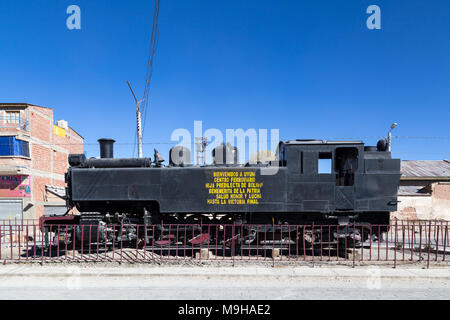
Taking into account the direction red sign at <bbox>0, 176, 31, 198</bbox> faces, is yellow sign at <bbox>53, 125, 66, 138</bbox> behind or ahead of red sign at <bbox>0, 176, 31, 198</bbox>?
behind

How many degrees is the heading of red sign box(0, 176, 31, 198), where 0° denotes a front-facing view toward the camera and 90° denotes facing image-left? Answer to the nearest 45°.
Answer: approximately 0°

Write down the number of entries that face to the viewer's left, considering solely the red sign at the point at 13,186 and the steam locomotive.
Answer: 1

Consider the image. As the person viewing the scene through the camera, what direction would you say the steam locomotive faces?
facing to the left of the viewer

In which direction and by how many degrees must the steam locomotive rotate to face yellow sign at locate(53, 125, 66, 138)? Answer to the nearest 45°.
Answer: approximately 45° to its right
